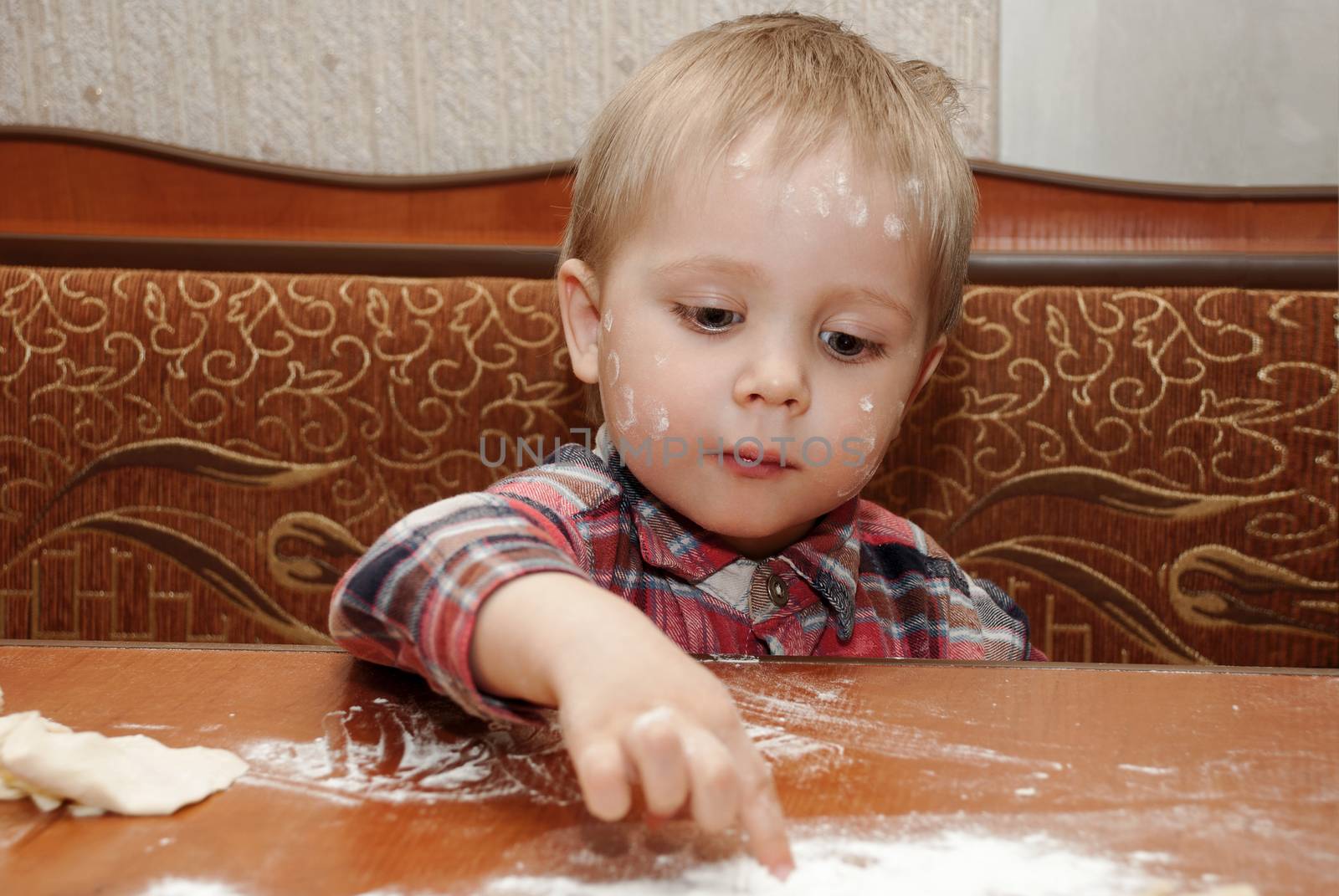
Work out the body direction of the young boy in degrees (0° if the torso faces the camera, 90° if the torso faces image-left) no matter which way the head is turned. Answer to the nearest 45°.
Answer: approximately 0°

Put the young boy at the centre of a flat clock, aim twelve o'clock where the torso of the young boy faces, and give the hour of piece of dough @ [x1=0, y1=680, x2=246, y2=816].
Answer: The piece of dough is roughly at 1 o'clock from the young boy.

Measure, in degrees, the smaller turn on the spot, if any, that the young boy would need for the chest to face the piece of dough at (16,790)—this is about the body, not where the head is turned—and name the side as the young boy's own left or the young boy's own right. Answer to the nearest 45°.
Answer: approximately 45° to the young boy's own right
